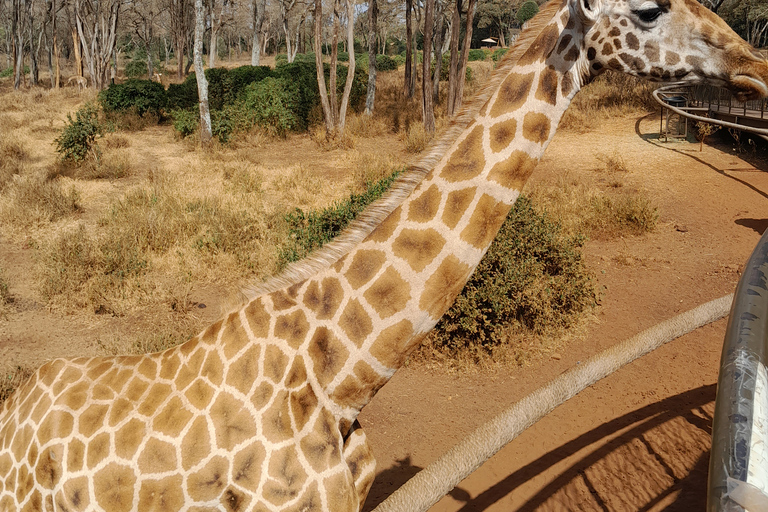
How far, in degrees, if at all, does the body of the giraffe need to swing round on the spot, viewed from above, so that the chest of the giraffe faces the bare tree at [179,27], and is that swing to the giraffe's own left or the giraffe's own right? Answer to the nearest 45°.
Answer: approximately 90° to the giraffe's own left

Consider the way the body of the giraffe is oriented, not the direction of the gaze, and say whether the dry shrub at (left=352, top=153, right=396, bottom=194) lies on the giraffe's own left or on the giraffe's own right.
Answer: on the giraffe's own left

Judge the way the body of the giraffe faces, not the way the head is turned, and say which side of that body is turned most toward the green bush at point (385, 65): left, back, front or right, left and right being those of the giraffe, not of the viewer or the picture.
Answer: left

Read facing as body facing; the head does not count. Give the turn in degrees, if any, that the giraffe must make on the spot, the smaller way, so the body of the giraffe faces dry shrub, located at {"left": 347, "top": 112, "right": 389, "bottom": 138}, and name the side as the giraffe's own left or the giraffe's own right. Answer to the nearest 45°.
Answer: approximately 90° to the giraffe's own left

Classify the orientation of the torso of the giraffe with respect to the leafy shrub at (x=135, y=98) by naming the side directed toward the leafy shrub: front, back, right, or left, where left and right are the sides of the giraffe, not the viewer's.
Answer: left

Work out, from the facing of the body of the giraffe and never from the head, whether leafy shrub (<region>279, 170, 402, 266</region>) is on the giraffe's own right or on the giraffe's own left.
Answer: on the giraffe's own left

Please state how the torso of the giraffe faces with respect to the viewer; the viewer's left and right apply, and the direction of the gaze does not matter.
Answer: facing to the right of the viewer
